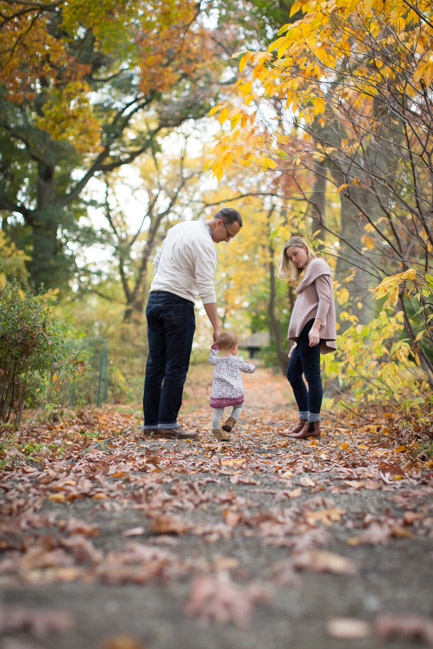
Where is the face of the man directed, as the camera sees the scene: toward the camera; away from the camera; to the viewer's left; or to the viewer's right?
to the viewer's right

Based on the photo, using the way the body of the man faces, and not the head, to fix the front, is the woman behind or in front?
in front

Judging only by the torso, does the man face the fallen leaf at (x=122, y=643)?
no

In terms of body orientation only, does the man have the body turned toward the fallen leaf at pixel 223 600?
no

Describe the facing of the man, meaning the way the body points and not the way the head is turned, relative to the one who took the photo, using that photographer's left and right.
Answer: facing away from the viewer and to the right of the viewer

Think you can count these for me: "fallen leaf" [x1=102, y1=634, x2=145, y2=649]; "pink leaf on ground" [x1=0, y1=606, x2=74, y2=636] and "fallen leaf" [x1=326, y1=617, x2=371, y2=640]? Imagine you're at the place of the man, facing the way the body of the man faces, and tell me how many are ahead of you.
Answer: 0

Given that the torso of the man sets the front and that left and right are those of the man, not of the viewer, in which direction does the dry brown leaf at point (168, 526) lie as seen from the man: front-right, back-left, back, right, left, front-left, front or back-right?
back-right

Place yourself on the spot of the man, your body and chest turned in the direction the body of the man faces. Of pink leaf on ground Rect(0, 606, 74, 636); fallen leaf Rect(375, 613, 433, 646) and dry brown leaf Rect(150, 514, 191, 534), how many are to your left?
0

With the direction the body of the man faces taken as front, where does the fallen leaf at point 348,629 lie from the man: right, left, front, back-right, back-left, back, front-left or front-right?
back-right

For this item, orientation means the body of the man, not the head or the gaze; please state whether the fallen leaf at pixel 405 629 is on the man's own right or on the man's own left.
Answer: on the man's own right
